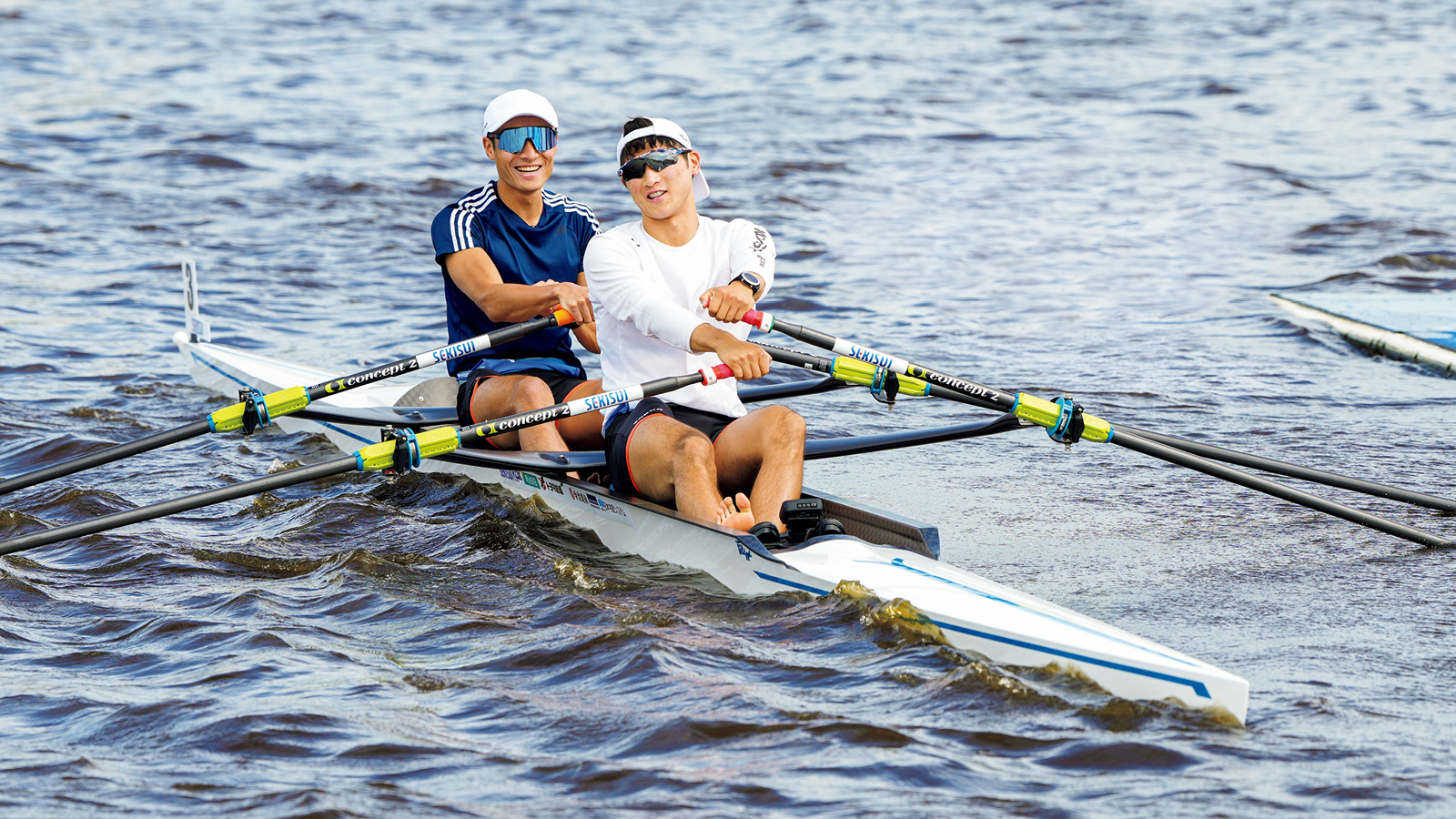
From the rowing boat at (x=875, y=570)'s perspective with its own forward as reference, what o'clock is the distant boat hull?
The distant boat hull is roughly at 3 o'clock from the rowing boat.

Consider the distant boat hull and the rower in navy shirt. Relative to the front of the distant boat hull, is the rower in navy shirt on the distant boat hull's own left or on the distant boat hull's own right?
on the distant boat hull's own left

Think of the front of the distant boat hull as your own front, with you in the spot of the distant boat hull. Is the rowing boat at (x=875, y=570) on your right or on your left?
on your left

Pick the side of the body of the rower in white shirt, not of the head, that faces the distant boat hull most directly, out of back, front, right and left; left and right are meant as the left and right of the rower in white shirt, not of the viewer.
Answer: left

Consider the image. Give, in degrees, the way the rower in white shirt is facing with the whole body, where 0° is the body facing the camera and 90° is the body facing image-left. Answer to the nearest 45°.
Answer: approximately 315°

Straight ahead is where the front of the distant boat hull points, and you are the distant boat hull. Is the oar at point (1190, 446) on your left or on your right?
on your left

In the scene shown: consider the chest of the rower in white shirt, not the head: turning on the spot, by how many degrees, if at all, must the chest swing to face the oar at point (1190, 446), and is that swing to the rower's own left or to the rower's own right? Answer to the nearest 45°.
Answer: approximately 45° to the rower's own left

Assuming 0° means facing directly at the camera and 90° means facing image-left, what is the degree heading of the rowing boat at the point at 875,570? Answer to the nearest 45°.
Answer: approximately 135°

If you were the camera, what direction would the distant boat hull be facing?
facing away from the viewer and to the left of the viewer

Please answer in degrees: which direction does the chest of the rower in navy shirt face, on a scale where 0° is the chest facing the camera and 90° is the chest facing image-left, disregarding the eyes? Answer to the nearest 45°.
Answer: approximately 315°

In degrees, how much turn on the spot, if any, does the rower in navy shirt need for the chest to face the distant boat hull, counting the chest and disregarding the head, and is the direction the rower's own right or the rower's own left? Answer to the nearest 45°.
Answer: approximately 90° to the rower's own left
